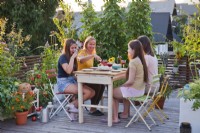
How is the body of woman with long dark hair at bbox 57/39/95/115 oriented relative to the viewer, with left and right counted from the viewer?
facing to the right of the viewer

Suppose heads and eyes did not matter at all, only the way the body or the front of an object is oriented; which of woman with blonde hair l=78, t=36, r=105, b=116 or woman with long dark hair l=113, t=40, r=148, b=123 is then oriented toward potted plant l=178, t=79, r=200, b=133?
the woman with blonde hair

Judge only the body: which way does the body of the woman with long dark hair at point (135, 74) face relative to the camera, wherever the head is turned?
to the viewer's left

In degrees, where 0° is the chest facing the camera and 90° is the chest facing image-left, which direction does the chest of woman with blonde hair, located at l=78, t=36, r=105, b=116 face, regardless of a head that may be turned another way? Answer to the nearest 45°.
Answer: approximately 315°

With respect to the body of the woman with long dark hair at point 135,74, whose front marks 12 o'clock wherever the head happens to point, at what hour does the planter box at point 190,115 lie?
The planter box is roughly at 7 o'clock from the woman with long dark hair.

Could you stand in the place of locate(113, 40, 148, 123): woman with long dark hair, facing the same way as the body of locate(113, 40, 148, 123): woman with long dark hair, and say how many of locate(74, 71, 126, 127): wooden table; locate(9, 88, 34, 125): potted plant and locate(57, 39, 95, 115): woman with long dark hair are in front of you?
3

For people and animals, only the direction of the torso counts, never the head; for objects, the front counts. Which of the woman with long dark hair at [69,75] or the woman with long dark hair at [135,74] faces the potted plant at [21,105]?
the woman with long dark hair at [135,74]

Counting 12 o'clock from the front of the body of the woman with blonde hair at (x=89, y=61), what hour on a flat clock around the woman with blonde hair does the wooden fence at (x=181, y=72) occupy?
The wooden fence is roughly at 9 o'clock from the woman with blonde hair.

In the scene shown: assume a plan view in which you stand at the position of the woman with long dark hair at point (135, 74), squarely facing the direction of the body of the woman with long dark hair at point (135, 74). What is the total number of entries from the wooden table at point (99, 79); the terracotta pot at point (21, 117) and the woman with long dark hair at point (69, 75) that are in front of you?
3

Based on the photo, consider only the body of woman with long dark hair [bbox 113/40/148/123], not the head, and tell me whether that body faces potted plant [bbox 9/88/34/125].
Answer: yes

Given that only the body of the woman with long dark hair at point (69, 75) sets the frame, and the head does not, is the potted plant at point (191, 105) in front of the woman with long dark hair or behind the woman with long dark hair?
in front

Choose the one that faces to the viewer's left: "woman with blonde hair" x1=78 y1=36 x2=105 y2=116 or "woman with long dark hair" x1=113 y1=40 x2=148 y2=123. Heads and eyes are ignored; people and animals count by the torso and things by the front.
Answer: the woman with long dark hair

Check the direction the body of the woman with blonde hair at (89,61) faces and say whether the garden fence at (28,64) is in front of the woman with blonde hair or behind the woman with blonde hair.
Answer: behind
